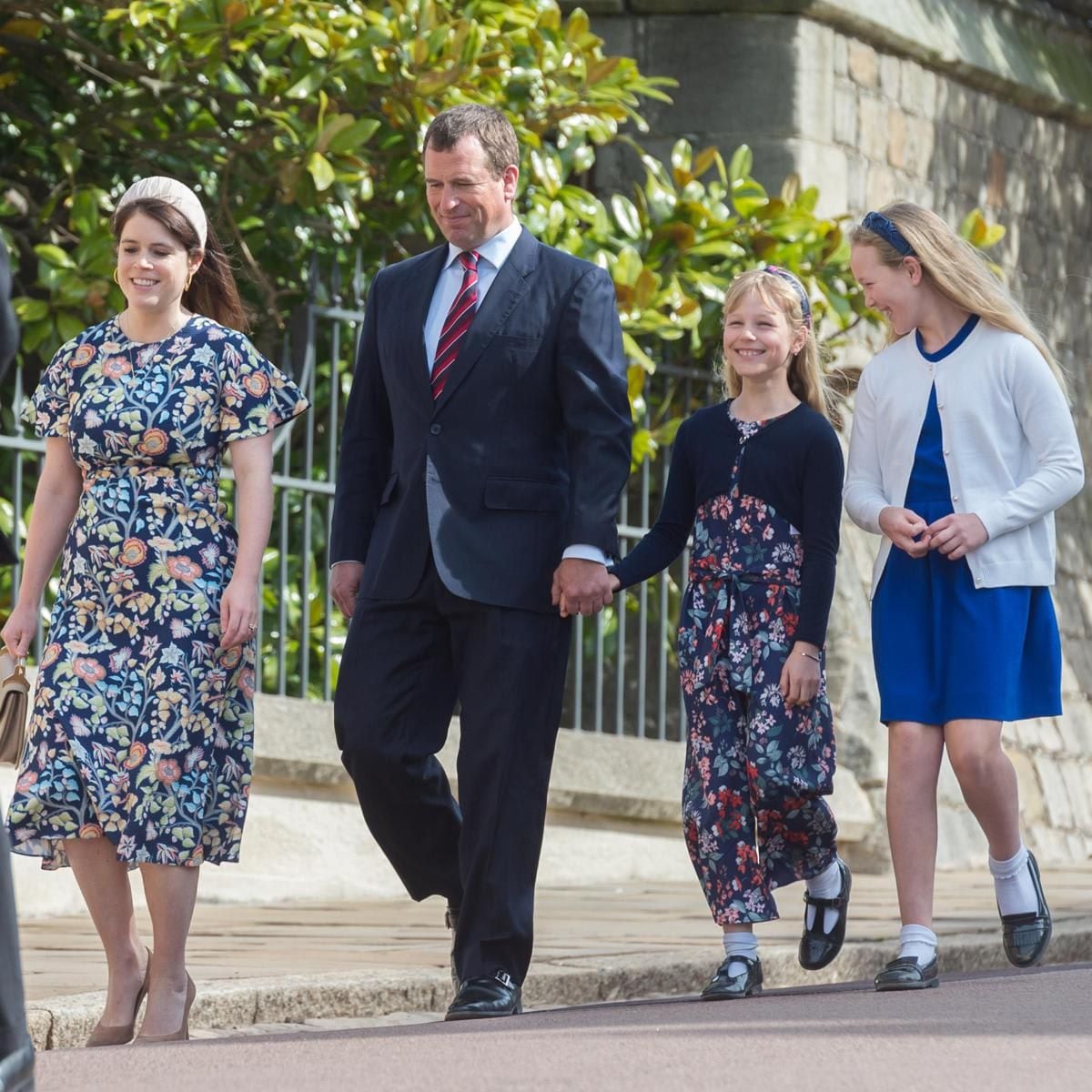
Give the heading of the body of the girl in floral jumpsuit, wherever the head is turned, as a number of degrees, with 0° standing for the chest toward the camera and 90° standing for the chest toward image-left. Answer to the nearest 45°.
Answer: approximately 45°

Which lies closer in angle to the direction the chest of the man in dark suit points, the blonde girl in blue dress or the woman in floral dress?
the woman in floral dress

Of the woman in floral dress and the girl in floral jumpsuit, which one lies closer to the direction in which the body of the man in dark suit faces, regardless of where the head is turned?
the woman in floral dress

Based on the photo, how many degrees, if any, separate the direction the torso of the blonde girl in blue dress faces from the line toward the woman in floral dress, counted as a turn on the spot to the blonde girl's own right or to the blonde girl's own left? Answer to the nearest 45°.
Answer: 0° — they already face them

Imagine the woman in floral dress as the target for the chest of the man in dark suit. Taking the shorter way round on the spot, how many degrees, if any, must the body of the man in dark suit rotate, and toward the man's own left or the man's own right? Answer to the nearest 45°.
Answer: approximately 45° to the man's own right

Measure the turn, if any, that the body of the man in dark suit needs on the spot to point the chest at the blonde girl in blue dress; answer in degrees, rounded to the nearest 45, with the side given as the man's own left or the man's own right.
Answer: approximately 135° to the man's own left
